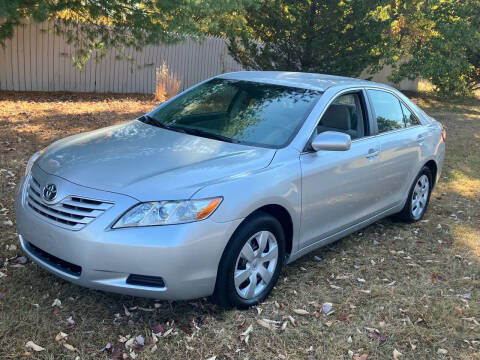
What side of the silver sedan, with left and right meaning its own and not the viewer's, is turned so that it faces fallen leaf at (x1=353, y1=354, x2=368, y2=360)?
left

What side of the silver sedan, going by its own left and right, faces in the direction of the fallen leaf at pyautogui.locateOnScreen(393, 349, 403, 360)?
left

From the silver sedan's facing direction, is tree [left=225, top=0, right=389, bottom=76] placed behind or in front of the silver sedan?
behind

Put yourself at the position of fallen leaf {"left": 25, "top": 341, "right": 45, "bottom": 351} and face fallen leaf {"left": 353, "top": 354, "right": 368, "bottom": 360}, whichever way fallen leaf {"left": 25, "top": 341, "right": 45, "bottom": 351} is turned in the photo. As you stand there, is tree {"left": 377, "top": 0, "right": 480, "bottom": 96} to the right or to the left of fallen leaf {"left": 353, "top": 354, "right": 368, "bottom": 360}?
left

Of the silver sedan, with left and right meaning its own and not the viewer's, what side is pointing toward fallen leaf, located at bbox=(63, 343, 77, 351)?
front

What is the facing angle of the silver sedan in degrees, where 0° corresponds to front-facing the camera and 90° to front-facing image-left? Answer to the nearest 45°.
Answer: approximately 45°

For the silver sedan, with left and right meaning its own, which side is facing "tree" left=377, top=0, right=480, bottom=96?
back

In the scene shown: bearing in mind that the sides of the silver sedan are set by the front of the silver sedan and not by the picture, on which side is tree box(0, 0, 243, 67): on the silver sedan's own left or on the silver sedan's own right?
on the silver sedan's own right

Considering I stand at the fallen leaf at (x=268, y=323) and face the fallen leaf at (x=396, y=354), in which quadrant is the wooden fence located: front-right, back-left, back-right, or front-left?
back-left
